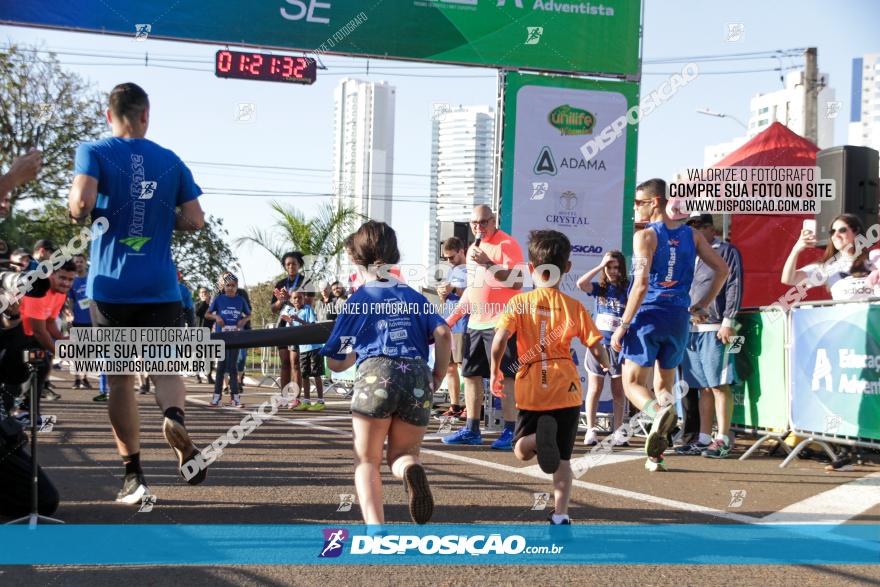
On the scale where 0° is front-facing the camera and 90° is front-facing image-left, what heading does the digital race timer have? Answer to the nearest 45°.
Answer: approximately 0°

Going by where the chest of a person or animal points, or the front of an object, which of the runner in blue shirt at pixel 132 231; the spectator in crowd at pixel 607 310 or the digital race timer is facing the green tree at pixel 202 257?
the runner in blue shirt

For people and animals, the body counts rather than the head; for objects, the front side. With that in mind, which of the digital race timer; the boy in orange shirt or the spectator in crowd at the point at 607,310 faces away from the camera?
the boy in orange shirt

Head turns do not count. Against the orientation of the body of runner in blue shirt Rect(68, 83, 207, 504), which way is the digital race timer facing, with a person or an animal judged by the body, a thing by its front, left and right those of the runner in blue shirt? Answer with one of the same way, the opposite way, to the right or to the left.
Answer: the opposite way

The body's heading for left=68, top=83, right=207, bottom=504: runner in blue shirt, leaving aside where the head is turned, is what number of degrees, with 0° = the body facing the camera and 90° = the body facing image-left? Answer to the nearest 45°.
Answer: approximately 180°

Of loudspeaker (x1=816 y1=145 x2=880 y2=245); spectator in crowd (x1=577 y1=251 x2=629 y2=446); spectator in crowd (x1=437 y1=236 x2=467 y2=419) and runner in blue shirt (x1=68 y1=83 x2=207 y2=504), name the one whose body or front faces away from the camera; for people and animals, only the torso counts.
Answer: the runner in blue shirt

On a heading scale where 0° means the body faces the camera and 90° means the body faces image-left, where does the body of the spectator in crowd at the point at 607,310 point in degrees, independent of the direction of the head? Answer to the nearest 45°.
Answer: approximately 0°

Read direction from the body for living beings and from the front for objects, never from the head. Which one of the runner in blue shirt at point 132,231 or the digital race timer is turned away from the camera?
the runner in blue shirt

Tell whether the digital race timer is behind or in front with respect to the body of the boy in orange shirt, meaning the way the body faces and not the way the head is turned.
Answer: in front

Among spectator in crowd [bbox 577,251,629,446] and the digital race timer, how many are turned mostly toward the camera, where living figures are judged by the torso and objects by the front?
2

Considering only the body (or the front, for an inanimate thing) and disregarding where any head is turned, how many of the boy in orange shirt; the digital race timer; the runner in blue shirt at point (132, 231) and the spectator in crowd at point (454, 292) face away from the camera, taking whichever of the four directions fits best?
2

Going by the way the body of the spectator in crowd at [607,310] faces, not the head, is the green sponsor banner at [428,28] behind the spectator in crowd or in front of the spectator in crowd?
behind

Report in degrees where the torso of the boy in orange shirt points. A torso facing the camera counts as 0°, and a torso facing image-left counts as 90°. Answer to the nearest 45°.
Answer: approximately 180°

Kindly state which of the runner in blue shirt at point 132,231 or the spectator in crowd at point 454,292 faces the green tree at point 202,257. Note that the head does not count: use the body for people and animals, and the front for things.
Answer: the runner in blue shirt

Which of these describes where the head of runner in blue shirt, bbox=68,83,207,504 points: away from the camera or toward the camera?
away from the camera

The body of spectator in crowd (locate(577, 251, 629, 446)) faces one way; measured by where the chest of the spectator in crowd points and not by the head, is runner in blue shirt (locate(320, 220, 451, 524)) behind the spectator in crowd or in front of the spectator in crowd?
in front
